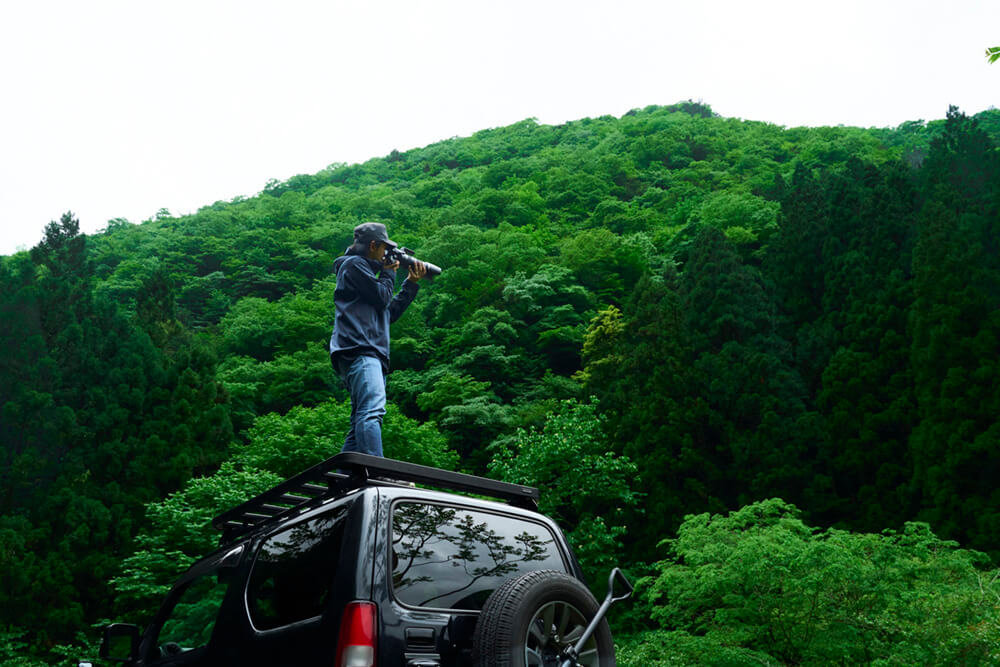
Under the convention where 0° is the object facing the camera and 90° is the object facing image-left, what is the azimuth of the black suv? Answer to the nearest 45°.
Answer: approximately 135°

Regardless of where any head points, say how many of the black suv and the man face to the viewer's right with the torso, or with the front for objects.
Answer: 1

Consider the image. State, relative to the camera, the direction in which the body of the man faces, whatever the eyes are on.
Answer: to the viewer's right

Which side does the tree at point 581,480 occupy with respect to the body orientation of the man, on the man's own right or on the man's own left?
on the man's own left

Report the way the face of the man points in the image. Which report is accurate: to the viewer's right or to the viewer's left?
to the viewer's right

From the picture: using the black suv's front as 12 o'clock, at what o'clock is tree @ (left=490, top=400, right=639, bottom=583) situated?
The tree is roughly at 2 o'clock from the black suv.

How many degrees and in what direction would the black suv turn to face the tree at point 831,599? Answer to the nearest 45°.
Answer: approximately 90° to its right

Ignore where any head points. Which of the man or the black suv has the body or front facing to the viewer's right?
the man
